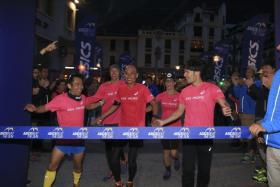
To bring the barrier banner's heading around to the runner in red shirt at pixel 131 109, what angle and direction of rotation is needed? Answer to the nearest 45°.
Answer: approximately 180°

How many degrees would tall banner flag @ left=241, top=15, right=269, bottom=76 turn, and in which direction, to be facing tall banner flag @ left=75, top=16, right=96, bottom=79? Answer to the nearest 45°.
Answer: approximately 90° to its right

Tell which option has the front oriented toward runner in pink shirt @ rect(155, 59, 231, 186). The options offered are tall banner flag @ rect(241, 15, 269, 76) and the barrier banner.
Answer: the tall banner flag

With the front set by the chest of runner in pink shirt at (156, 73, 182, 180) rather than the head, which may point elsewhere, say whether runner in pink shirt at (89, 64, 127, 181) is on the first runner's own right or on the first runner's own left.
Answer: on the first runner's own right

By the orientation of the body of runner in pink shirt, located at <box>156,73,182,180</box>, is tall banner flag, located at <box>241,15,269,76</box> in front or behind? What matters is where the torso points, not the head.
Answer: behind

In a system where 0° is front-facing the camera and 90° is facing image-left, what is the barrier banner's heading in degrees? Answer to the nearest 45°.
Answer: approximately 0°

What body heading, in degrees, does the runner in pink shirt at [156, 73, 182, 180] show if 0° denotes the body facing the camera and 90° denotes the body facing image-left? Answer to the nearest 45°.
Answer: approximately 0°

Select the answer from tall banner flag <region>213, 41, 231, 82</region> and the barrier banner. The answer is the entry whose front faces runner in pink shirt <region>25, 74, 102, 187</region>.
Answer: the tall banner flag
